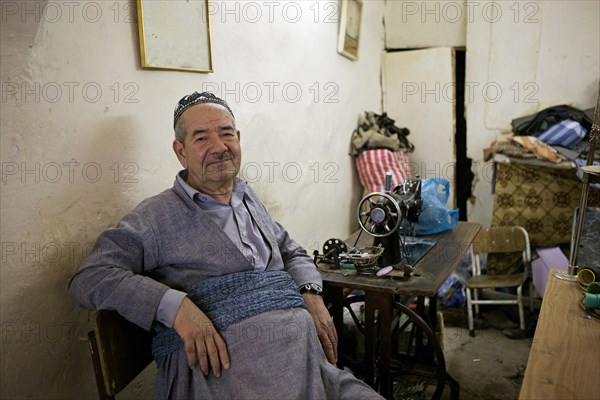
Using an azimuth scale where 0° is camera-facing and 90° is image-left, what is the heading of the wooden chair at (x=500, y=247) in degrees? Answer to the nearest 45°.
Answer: approximately 0°

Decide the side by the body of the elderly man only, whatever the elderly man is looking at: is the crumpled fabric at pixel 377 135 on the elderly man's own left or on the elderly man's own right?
on the elderly man's own left

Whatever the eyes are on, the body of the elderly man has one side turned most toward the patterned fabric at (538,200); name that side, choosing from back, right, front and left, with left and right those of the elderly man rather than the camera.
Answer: left

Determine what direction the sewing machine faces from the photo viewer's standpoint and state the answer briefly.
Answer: facing to the left of the viewer
